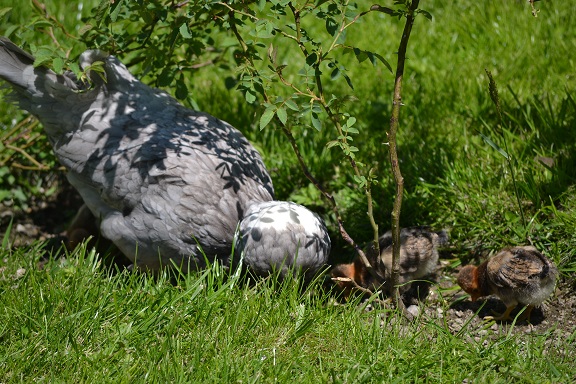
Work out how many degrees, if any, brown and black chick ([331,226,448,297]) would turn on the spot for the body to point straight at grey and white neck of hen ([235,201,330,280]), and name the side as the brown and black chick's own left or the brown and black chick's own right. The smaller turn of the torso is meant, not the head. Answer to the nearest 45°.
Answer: approximately 45° to the brown and black chick's own left

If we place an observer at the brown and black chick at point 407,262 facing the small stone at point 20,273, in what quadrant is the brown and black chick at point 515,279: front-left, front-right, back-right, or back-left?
back-left

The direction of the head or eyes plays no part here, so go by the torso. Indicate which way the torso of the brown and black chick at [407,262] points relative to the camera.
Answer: to the viewer's left

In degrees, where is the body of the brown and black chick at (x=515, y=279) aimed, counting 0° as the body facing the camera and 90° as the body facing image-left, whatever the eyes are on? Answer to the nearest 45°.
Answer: approximately 90°

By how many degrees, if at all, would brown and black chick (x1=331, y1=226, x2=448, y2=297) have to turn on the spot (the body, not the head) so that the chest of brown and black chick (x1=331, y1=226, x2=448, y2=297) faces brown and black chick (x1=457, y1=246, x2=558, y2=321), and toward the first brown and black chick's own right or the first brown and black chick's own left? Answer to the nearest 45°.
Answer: approximately 180°

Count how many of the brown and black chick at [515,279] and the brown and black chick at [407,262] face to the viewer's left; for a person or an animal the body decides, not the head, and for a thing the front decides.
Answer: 2

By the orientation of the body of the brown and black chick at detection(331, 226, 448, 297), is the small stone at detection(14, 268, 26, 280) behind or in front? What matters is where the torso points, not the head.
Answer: in front

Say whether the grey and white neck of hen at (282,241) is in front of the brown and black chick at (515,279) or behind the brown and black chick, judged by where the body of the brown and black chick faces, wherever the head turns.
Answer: in front

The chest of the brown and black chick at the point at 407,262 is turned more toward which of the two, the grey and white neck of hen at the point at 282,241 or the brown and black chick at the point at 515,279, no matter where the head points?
the grey and white neck of hen

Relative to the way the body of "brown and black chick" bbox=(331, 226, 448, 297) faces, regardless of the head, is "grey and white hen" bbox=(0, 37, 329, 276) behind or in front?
in front

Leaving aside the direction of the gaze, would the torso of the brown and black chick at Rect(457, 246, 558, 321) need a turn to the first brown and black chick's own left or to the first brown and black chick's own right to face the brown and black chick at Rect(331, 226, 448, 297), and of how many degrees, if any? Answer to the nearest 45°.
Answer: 0° — it already faces it
